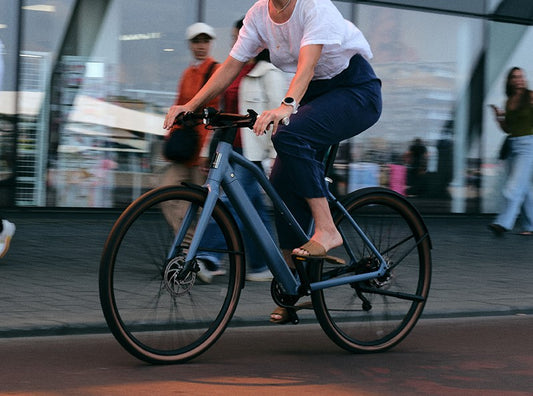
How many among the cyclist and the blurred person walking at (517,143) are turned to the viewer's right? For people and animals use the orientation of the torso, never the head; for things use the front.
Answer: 0

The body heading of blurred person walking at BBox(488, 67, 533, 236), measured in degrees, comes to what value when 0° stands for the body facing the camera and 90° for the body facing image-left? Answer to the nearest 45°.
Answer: approximately 45°

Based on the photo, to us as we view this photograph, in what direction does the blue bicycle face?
facing the viewer and to the left of the viewer

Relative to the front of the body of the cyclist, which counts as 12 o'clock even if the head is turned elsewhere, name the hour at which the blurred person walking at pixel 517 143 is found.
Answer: The blurred person walking is roughly at 5 o'clock from the cyclist.

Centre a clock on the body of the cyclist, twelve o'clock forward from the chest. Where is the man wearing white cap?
The man wearing white cap is roughly at 4 o'clock from the cyclist.

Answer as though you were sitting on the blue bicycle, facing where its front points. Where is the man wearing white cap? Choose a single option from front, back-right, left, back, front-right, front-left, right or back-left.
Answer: back-right

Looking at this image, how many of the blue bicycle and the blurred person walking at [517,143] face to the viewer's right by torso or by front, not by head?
0
